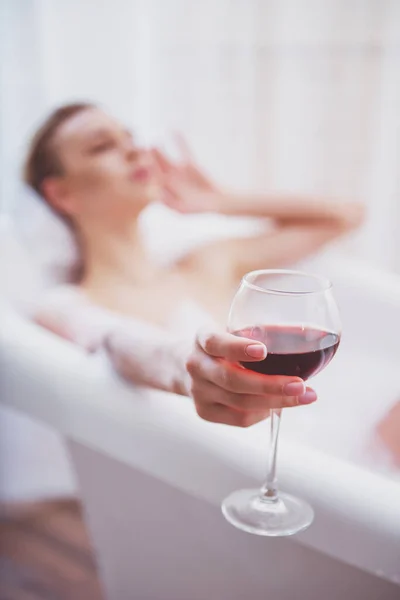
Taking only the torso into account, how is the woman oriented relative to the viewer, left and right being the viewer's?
facing the viewer and to the right of the viewer
